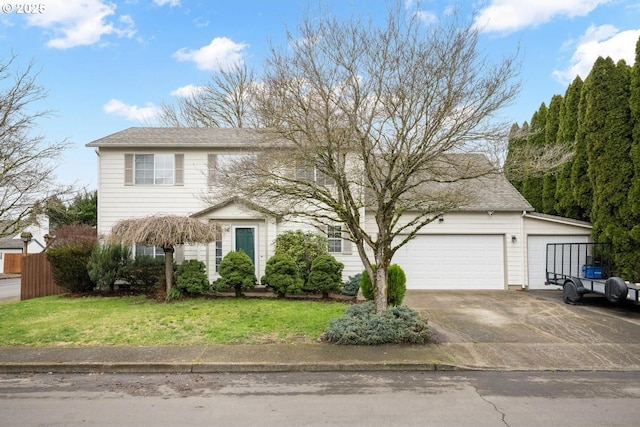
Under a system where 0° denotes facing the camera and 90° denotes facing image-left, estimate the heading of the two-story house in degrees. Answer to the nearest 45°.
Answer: approximately 0°

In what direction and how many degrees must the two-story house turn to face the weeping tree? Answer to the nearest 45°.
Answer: approximately 45° to its right

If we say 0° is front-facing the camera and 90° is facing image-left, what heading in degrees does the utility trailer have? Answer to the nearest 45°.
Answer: approximately 315°

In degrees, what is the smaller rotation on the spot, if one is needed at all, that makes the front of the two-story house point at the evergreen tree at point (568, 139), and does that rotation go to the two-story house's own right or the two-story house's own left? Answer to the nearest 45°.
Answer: approximately 90° to the two-story house's own left

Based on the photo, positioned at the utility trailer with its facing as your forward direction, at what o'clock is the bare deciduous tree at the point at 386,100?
The bare deciduous tree is roughly at 2 o'clock from the utility trailer.

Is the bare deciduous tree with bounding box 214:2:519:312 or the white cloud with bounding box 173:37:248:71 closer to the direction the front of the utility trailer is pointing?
the bare deciduous tree

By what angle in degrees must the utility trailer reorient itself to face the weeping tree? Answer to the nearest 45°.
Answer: approximately 90° to its right

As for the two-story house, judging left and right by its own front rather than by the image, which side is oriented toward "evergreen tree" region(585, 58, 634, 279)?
left
